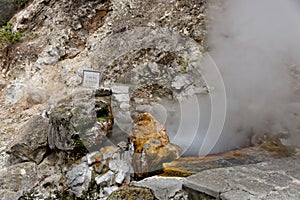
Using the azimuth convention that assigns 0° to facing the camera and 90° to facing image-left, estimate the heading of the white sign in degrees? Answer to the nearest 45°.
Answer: approximately 0°

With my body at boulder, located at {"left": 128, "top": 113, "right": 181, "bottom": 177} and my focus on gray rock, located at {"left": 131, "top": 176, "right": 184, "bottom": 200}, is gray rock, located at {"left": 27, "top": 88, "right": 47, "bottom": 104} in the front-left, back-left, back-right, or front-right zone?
back-right

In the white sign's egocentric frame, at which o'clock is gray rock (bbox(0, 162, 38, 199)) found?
The gray rock is roughly at 1 o'clock from the white sign.

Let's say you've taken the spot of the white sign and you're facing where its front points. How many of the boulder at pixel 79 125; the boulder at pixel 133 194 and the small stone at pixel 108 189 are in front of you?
3

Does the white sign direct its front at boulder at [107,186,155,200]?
yes

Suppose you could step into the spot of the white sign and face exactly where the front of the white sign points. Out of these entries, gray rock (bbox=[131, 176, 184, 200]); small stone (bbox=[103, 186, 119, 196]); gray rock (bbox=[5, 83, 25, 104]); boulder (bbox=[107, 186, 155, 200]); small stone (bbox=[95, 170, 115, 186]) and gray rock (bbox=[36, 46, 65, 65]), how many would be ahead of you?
4

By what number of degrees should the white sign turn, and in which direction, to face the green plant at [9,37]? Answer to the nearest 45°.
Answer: approximately 135° to its right

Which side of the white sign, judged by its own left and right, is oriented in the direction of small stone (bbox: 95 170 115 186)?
front

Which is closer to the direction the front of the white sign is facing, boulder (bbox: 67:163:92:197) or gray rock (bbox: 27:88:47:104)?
the boulder

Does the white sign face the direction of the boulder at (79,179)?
yes

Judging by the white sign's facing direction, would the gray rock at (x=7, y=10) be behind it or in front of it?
behind

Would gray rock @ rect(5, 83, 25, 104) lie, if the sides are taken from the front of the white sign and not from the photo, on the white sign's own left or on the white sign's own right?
on the white sign's own right
